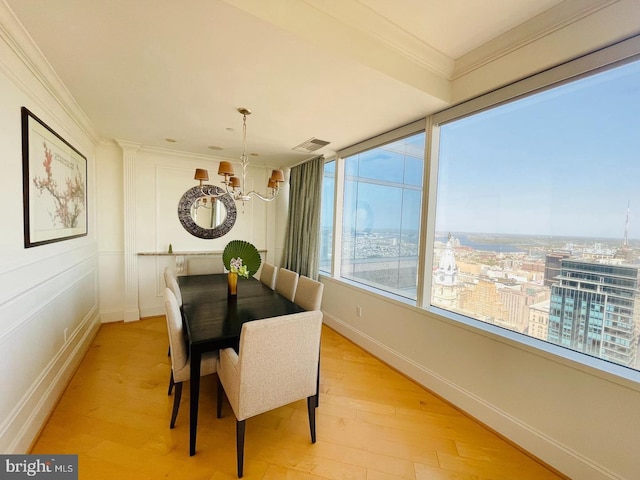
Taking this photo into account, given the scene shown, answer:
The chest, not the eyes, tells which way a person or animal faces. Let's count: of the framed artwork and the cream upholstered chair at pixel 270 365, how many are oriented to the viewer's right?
1

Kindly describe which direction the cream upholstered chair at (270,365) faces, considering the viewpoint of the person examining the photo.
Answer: facing away from the viewer and to the left of the viewer

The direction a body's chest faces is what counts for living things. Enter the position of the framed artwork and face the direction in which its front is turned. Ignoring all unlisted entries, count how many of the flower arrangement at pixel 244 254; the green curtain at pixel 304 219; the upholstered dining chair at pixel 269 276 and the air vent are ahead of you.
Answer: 4

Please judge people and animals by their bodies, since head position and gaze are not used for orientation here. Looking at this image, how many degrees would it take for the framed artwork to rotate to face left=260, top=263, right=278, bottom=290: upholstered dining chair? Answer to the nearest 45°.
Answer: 0° — it already faces it

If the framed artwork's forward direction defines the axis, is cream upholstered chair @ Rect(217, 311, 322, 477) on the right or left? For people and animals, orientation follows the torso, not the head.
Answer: on its right

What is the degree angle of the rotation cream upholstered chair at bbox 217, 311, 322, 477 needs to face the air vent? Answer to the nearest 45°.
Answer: approximately 45° to its right

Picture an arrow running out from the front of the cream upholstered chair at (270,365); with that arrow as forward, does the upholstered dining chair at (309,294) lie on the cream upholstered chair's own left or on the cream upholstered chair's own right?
on the cream upholstered chair's own right

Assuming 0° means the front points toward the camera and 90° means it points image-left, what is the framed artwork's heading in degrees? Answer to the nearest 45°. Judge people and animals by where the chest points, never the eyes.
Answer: approximately 270°

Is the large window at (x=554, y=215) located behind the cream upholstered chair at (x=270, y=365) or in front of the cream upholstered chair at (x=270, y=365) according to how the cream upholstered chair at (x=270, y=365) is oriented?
behind

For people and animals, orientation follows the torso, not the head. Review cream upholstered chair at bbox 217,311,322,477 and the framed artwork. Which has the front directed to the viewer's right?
the framed artwork
